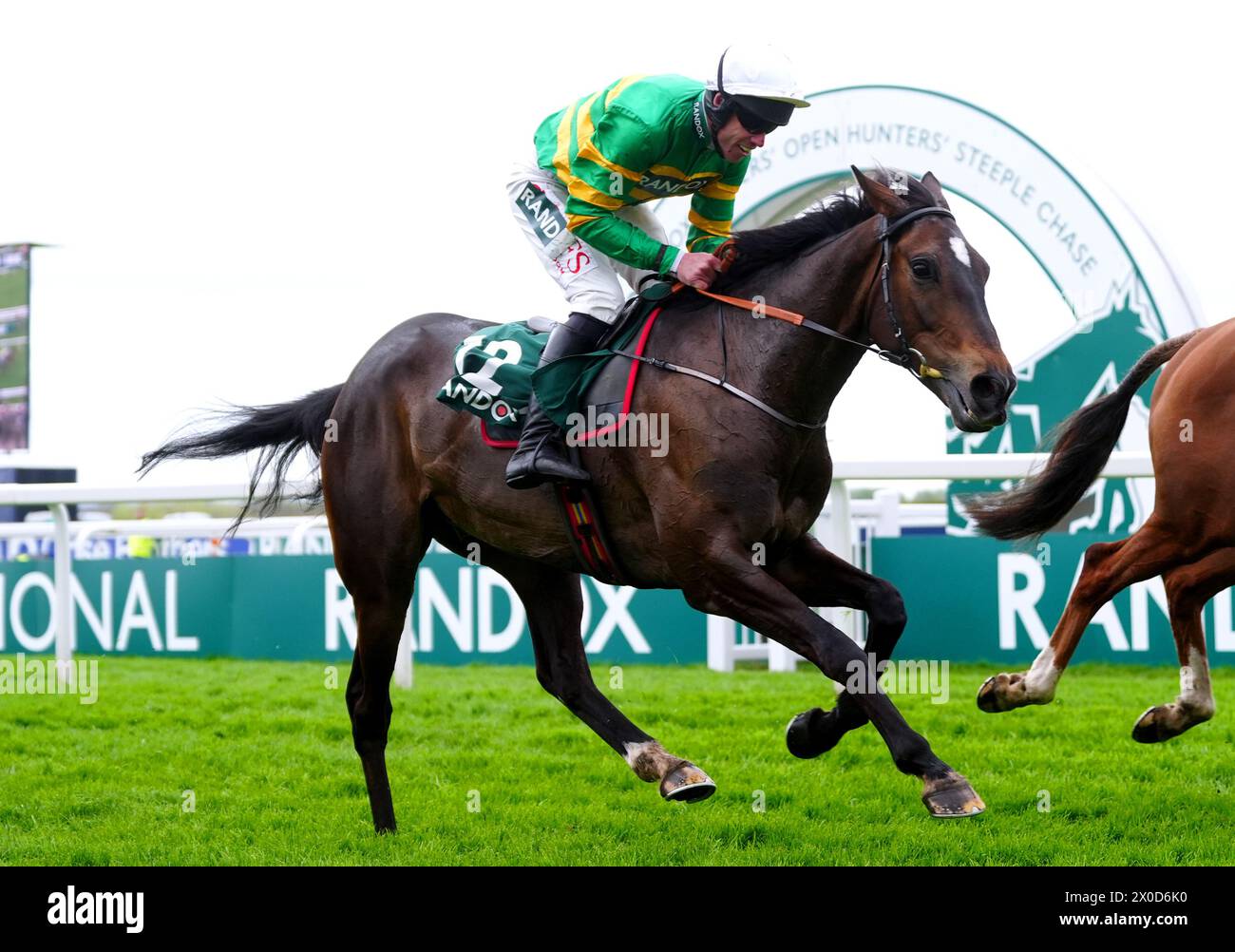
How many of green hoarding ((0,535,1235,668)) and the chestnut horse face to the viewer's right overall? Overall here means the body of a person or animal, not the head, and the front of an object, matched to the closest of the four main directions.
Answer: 1

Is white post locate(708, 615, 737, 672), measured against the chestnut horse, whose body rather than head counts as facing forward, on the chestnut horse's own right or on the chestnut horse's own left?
on the chestnut horse's own left

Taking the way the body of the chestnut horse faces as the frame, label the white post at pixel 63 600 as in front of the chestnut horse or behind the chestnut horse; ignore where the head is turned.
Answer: behind

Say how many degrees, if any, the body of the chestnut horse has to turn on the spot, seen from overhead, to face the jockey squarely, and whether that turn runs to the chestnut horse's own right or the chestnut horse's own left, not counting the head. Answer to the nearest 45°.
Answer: approximately 135° to the chestnut horse's own right

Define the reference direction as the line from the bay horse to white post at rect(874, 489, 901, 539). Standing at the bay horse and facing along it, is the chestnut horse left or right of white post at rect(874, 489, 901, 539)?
right

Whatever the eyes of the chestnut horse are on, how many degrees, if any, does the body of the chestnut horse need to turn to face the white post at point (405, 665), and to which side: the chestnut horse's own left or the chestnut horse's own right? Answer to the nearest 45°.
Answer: approximately 135° to the chestnut horse's own left

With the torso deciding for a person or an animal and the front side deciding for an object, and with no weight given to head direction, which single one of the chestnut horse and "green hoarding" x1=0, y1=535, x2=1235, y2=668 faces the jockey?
the green hoarding

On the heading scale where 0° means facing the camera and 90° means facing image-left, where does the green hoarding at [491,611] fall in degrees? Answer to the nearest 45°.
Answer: approximately 0°

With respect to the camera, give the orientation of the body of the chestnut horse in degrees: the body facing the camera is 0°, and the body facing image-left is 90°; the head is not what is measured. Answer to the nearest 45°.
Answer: approximately 270°

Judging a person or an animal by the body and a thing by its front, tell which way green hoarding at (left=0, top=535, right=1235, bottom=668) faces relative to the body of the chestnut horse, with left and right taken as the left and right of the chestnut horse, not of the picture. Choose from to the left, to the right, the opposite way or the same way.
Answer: to the right

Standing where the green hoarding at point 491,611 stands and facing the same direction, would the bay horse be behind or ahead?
ahead
